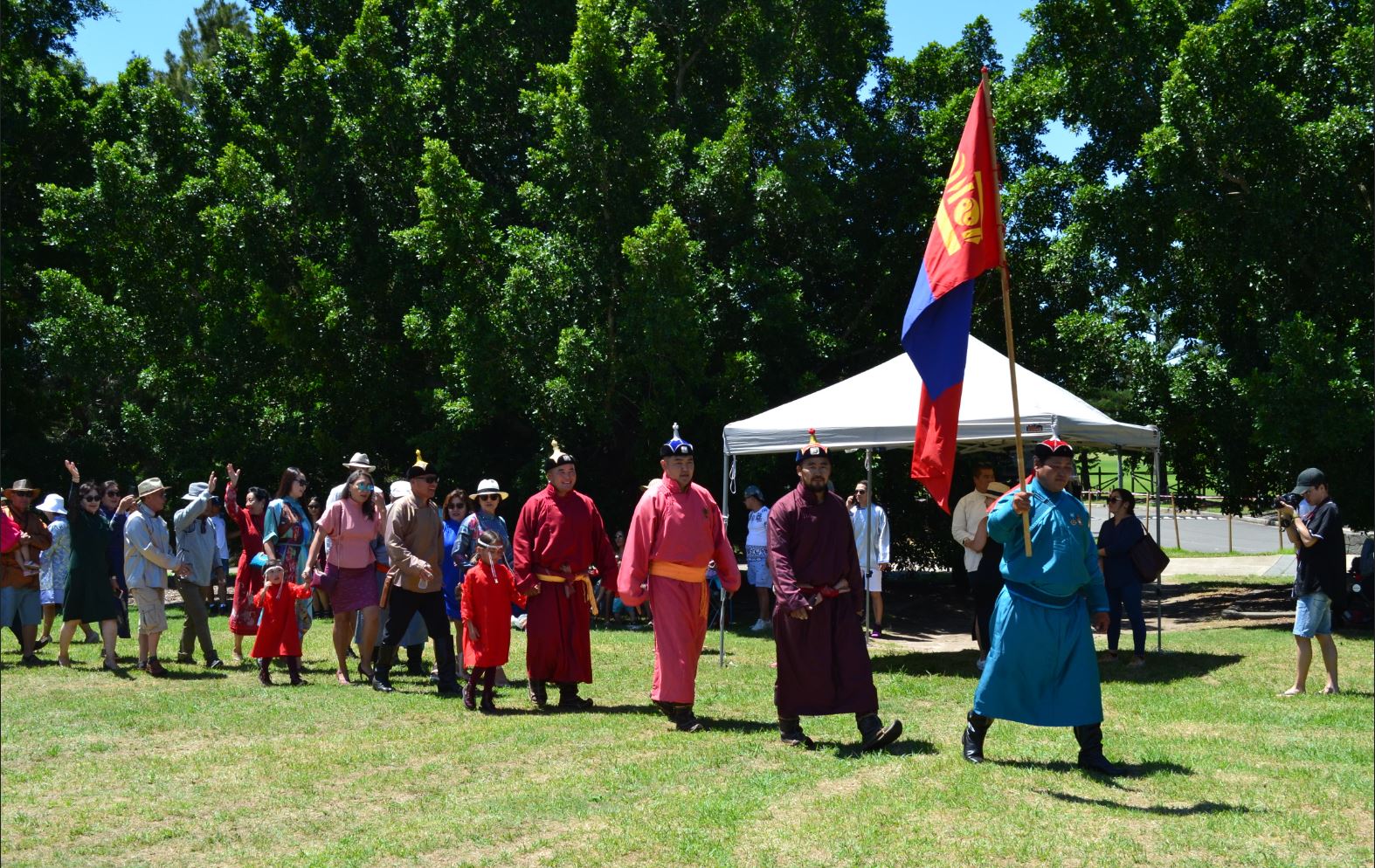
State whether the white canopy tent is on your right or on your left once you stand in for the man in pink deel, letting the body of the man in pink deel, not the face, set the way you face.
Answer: on your left

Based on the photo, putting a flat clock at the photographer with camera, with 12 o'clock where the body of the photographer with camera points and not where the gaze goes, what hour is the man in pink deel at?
The man in pink deel is roughly at 11 o'clock from the photographer with camera.

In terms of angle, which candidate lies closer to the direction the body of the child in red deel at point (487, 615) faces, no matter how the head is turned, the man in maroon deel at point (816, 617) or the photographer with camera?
the man in maroon deel

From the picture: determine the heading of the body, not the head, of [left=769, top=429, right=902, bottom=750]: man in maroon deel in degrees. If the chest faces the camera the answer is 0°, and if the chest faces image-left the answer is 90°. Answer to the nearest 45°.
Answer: approximately 315°

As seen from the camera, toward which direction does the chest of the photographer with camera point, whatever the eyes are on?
to the viewer's left

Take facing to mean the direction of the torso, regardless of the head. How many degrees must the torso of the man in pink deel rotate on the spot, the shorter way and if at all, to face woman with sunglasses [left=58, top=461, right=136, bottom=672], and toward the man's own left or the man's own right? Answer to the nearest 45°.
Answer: approximately 180°

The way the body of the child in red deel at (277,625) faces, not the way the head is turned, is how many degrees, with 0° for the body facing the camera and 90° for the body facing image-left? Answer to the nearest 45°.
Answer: approximately 0°

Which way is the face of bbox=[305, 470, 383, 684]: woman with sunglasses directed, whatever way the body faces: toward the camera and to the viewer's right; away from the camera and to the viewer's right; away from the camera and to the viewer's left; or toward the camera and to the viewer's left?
toward the camera and to the viewer's right

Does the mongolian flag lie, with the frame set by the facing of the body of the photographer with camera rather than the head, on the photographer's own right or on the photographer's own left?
on the photographer's own left

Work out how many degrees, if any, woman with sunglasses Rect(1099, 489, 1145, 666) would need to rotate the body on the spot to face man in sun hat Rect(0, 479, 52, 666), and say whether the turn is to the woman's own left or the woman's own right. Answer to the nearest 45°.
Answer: approximately 45° to the woman's own right

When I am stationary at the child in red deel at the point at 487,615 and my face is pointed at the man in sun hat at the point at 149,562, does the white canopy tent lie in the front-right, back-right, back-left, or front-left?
back-right

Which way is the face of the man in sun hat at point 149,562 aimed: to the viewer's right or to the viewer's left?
to the viewer's right
